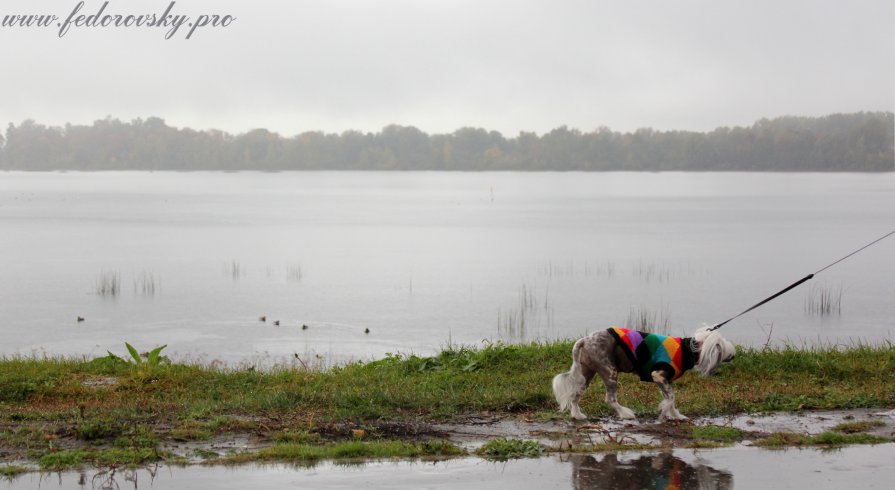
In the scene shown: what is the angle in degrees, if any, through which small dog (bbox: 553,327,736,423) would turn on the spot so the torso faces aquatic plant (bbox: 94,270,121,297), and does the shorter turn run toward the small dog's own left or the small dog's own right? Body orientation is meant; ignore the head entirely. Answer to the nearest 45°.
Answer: approximately 135° to the small dog's own left

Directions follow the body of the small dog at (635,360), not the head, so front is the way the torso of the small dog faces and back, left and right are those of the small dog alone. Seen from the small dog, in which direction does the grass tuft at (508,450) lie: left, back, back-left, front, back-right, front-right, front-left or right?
back-right

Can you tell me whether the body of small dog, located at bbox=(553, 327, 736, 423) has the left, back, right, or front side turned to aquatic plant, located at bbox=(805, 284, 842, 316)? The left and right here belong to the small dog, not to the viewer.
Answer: left

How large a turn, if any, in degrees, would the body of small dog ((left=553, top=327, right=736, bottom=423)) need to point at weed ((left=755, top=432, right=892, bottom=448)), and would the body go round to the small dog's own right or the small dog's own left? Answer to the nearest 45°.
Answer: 0° — it already faces it

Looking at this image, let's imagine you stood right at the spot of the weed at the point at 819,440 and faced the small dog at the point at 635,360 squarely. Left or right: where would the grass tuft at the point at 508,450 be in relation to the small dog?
left

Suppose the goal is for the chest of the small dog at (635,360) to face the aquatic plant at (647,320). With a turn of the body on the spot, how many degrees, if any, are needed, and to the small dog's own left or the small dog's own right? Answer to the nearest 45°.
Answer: approximately 90° to the small dog's own left

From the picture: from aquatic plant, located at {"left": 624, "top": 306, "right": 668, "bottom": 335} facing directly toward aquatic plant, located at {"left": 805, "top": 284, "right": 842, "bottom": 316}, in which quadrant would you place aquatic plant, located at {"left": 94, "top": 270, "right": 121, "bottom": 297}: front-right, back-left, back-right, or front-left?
back-left

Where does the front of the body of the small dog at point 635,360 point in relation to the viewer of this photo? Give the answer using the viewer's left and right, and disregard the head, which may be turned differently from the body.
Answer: facing to the right of the viewer

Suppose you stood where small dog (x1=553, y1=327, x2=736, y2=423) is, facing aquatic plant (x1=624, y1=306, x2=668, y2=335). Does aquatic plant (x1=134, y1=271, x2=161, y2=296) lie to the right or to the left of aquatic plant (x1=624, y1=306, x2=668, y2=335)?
left

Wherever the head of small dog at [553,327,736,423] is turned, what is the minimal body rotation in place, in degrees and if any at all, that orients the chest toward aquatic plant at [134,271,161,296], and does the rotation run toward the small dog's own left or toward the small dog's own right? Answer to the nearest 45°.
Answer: approximately 135° to the small dog's own left

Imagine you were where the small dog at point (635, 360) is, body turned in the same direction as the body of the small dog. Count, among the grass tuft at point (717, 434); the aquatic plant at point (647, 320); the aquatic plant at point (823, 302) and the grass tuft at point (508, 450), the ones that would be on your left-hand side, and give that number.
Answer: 2
